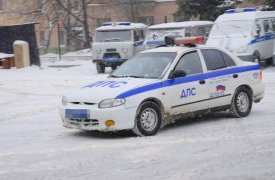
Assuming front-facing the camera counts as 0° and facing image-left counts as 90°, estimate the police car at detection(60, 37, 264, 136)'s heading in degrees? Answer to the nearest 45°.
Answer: approximately 45°

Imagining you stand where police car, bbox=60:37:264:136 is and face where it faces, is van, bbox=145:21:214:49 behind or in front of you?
behind

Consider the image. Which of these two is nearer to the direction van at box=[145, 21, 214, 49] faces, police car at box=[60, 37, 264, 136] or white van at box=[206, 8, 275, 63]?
the police car

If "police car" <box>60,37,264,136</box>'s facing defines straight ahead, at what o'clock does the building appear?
The building is roughly at 4 o'clock from the police car.

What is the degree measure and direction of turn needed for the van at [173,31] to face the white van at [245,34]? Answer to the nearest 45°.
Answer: approximately 90° to its left

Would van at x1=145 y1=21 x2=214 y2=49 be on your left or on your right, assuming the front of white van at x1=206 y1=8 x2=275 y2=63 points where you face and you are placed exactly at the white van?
on your right

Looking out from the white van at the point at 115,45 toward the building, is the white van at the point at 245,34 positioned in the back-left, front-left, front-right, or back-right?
back-right

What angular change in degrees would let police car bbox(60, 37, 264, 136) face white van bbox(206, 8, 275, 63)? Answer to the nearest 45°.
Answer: approximately 135° to its right

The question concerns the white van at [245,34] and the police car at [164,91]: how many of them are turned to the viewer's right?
0

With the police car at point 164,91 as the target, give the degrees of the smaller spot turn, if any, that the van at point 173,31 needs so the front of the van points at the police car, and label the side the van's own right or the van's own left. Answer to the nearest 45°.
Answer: approximately 45° to the van's own left

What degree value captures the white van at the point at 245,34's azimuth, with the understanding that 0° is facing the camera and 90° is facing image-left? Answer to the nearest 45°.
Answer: approximately 45°

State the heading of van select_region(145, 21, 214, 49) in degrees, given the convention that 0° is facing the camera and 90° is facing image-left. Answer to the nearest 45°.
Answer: approximately 45°

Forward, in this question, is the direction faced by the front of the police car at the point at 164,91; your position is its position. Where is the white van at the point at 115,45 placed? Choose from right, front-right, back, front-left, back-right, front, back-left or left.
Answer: back-right
